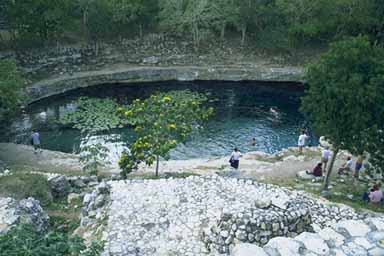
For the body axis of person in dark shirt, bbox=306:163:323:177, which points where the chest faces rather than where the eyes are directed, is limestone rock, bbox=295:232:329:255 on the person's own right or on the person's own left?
on the person's own left

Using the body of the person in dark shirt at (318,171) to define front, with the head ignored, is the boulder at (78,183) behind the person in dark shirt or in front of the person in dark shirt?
in front

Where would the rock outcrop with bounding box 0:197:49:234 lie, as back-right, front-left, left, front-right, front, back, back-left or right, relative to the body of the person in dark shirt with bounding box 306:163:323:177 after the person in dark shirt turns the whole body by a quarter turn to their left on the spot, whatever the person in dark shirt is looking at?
front-right

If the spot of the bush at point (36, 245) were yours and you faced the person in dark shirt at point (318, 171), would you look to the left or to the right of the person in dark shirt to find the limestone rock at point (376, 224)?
right

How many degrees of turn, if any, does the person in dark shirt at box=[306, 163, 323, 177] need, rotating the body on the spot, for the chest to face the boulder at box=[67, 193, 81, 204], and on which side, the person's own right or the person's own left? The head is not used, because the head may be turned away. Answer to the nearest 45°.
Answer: approximately 45° to the person's own left

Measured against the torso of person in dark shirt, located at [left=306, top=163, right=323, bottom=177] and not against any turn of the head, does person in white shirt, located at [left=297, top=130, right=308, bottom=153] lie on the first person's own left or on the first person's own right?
on the first person's own right

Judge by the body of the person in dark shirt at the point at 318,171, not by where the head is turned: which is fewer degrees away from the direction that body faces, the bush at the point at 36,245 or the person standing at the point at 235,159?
the person standing

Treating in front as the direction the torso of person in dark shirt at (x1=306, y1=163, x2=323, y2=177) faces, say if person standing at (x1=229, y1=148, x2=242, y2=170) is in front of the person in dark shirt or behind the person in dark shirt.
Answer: in front

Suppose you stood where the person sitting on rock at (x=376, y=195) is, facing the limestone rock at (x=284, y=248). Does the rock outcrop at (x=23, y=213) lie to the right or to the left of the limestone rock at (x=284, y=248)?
right

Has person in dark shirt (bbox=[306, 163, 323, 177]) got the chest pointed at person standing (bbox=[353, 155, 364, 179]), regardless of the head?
no
